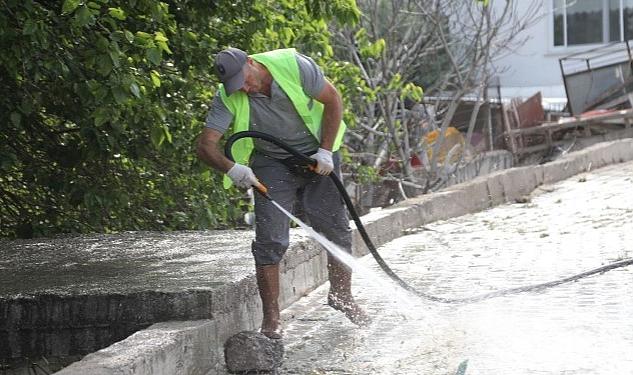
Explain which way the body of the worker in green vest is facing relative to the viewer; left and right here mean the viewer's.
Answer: facing the viewer

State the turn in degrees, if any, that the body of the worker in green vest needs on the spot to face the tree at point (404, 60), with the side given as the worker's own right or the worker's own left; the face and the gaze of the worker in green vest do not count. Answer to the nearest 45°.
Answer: approximately 180°

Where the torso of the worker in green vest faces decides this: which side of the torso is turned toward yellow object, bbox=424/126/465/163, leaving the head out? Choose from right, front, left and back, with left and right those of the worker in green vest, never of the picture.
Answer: back
